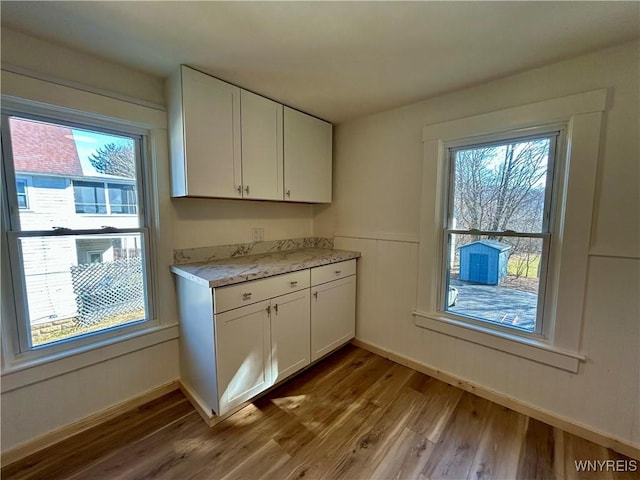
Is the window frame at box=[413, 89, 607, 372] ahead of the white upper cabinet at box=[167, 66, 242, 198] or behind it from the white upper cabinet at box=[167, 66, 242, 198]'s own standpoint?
ahead

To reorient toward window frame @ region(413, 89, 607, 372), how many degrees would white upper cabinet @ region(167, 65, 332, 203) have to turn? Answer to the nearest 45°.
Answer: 0° — it already faces it

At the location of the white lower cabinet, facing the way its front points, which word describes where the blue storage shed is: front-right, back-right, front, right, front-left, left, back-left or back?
front-left

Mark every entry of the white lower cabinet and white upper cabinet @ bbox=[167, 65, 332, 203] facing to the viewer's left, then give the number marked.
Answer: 0

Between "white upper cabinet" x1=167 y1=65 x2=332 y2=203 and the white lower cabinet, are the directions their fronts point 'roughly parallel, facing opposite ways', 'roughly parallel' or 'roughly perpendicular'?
roughly parallel

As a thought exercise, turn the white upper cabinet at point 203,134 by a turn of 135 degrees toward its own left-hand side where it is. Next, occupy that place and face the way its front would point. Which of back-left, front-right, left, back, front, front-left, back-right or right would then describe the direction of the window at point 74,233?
left

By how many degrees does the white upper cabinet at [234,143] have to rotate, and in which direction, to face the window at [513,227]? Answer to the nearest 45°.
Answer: approximately 45° to its left

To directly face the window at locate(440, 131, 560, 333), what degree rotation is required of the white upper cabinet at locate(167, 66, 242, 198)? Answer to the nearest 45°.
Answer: approximately 45° to its left

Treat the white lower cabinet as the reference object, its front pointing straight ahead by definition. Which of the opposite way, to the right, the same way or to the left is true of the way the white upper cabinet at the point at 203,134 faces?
the same way

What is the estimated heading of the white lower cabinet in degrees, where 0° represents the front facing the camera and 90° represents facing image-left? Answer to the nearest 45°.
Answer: approximately 315°

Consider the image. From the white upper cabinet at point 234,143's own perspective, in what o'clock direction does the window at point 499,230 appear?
The window is roughly at 11 o'clock from the white upper cabinet.

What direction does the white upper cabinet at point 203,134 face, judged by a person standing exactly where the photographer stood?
facing the viewer and to the right of the viewer
